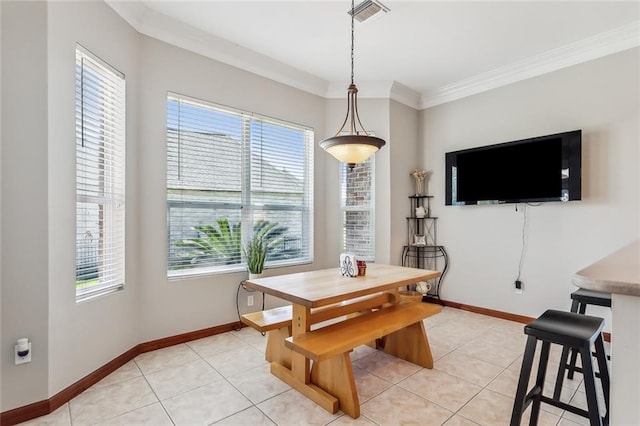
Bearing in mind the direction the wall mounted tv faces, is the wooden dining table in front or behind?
in front

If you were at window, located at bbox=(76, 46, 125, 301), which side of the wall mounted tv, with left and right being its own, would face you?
front

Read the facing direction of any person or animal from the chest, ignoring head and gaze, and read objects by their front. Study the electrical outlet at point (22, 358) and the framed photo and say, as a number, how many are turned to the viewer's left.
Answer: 0

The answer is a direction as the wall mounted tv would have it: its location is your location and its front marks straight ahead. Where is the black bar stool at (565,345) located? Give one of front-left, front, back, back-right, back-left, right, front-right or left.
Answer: front-left

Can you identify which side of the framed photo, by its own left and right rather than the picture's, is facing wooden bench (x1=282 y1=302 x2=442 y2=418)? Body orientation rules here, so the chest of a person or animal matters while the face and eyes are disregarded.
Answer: front

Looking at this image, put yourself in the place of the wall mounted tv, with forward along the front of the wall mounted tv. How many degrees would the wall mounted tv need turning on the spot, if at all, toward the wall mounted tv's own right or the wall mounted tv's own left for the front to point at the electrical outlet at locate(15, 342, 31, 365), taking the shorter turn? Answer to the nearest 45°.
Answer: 0° — it already faces it

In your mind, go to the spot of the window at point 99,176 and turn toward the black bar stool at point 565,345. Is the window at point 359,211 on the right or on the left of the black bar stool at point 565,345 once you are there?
left

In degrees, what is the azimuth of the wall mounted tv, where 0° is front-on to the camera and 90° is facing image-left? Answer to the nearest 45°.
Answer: approximately 45°

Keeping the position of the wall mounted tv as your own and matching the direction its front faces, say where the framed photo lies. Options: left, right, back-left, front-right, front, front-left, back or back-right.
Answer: front-right

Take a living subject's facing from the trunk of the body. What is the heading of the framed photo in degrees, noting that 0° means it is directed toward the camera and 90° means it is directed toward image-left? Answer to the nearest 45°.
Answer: approximately 0°

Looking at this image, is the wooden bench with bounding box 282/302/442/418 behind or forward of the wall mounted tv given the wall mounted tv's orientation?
forward

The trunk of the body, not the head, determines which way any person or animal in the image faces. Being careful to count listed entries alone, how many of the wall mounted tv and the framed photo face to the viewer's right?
0

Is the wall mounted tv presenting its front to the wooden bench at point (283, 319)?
yes
